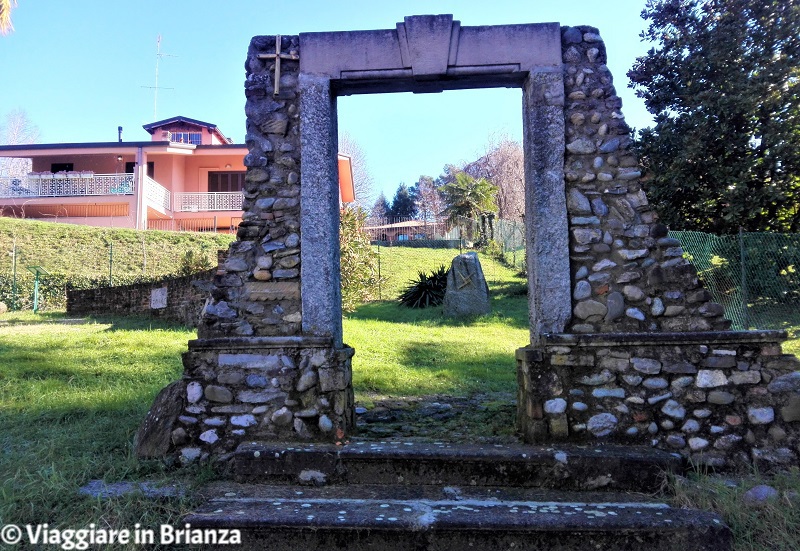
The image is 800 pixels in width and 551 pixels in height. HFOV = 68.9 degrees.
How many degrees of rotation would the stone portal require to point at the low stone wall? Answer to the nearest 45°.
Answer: approximately 135° to its right

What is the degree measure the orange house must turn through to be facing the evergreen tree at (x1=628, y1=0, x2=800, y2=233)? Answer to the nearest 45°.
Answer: approximately 45° to its left

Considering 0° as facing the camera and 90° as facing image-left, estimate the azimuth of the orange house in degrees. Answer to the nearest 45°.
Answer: approximately 0°

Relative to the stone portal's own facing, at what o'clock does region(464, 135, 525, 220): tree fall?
The tree is roughly at 6 o'clock from the stone portal.

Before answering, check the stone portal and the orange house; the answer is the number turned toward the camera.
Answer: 2

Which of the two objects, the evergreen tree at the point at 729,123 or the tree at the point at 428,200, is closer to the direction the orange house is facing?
the evergreen tree

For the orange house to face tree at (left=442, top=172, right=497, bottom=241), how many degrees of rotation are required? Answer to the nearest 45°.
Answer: approximately 90° to its left

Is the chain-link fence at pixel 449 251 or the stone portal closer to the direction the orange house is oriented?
the stone portal

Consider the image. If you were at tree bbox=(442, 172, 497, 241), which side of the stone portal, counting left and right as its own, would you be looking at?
back

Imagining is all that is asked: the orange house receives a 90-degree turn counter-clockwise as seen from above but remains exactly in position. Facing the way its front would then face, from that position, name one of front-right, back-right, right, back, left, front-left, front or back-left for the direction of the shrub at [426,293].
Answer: front-right

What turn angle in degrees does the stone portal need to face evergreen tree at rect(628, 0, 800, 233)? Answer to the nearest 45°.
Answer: approximately 135° to its left

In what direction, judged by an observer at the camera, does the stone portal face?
facing the viewer

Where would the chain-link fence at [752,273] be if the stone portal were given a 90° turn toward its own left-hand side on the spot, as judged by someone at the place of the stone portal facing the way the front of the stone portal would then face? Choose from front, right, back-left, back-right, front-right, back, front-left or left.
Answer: front-left

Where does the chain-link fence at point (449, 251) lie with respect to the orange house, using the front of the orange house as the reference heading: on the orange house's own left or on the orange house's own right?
on the orange house's own left

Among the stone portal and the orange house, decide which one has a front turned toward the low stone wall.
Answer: the orange house

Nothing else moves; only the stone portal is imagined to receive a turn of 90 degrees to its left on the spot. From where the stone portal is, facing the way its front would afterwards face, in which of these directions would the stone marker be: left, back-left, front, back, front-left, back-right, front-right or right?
left

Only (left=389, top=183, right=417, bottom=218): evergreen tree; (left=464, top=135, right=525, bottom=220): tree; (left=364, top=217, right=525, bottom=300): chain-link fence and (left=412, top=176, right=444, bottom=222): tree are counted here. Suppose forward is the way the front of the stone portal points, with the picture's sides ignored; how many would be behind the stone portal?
4

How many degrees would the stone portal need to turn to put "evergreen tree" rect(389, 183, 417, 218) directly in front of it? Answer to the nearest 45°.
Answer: approximately 180°
